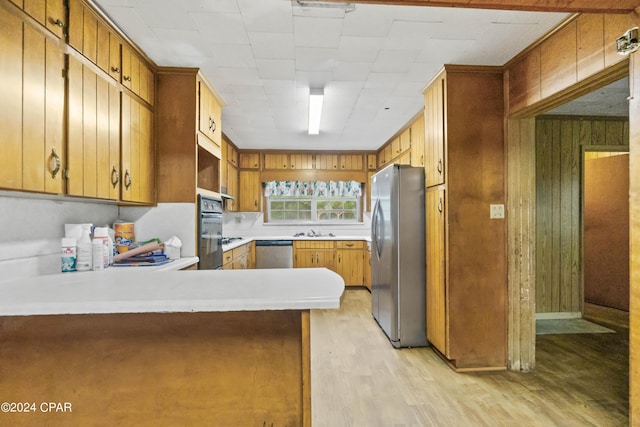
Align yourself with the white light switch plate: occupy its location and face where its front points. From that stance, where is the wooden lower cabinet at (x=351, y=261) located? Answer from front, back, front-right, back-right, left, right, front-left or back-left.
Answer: back-right

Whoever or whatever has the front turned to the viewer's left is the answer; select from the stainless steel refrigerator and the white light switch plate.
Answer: the stainless steel refrigerator

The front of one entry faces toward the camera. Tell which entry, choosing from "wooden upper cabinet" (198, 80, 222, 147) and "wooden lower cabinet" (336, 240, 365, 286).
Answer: the wooden lower cabinet

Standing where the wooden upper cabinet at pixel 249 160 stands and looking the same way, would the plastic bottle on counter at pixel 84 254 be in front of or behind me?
in front

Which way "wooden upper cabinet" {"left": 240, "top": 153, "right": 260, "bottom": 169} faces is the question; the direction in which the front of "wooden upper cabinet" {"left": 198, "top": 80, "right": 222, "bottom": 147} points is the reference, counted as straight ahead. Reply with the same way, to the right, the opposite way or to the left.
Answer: to the right

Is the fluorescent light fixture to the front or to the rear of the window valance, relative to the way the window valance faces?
to the front

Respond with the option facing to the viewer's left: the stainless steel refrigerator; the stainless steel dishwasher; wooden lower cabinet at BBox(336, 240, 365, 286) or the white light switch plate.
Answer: the stainless steel refrigerator

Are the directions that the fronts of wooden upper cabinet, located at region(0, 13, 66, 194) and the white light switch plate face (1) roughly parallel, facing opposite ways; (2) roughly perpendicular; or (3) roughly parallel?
roughly perpendicular

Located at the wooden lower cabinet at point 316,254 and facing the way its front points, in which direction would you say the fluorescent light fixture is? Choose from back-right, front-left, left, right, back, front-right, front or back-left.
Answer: front

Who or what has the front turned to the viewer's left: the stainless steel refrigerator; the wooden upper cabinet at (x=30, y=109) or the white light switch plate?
the stainless steel refrigerator

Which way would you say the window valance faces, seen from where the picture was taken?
facing the viewer

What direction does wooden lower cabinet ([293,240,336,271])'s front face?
toward the camera

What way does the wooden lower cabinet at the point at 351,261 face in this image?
toward the camera
